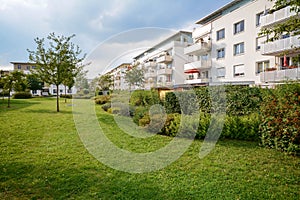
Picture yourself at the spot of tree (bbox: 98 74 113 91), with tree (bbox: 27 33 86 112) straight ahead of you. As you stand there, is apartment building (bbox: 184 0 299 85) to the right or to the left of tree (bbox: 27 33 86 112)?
left

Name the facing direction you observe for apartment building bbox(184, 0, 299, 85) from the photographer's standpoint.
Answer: facing the viewer and to the left of the viewer

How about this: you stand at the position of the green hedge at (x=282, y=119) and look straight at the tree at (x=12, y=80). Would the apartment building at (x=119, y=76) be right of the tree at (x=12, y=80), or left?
right

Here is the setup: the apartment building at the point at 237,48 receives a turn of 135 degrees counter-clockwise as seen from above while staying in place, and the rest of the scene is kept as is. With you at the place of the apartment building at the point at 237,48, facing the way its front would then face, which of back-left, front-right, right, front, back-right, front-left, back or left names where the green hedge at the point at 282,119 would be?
right

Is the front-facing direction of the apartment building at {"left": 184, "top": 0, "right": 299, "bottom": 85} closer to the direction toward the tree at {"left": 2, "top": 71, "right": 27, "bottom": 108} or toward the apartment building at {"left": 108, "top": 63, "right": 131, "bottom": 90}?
the tree

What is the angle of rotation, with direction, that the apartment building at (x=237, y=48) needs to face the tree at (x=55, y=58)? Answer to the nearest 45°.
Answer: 0° — it already faces it

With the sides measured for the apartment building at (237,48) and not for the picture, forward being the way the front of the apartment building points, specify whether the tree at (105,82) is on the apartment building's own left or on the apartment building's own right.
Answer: on the apartment building's own right

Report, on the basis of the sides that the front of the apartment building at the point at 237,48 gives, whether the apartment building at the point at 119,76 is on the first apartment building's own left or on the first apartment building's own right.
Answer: on the first apartment building's own right

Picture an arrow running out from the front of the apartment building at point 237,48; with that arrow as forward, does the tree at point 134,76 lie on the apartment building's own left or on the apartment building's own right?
on the apartment building's own right

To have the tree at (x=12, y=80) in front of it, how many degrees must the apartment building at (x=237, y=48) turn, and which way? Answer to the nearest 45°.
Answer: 0° — it already faces it
